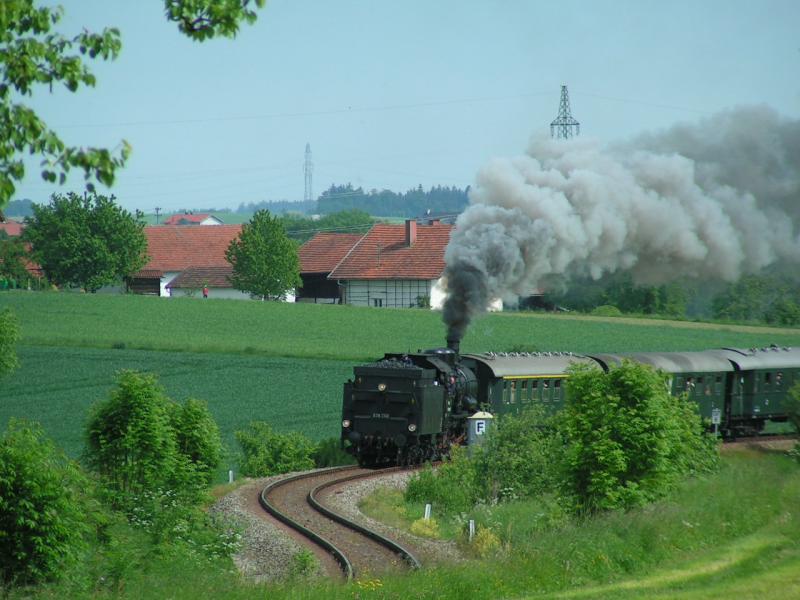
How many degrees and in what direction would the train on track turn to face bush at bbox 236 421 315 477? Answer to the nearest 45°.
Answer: approximately 45° to its right

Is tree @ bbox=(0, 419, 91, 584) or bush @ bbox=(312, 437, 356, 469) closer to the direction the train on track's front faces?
the tree

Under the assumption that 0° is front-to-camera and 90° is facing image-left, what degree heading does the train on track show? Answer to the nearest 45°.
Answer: approximately 45°

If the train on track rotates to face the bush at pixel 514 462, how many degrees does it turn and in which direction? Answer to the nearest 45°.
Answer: approximately 90° to its left

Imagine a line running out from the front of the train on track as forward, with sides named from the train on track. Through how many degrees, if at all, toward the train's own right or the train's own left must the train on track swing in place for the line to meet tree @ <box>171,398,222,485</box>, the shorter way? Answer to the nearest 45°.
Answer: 0° — it already faces it
